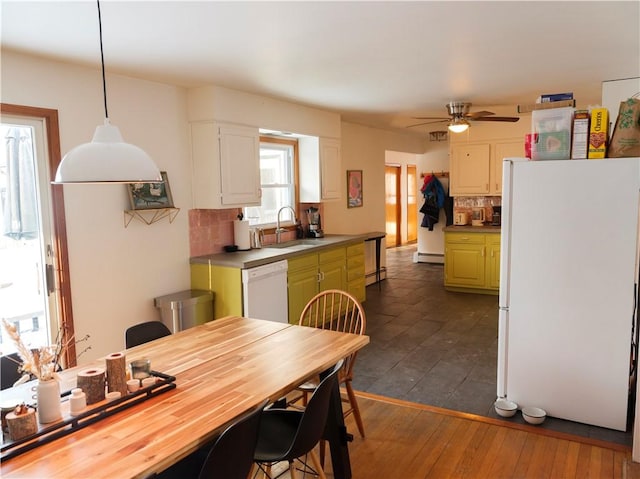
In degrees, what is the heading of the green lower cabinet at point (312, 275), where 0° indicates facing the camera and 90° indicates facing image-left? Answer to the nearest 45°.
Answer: approximately 315°

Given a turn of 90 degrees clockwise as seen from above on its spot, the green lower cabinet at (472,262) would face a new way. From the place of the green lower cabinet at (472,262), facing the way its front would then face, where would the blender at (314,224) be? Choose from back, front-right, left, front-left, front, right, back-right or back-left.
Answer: front-left

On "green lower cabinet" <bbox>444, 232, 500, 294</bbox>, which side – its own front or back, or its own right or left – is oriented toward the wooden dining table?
front

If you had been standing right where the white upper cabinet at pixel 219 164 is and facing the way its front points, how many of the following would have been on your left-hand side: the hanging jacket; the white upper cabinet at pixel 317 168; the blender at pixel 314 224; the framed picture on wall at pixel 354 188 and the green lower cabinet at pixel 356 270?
5

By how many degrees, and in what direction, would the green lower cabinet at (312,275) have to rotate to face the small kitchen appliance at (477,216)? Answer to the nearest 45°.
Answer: approximately 90° to its left

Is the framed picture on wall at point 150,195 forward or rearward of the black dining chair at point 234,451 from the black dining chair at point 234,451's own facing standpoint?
forward

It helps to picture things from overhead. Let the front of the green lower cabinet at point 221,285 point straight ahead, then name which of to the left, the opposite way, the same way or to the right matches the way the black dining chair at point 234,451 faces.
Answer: the opposite way

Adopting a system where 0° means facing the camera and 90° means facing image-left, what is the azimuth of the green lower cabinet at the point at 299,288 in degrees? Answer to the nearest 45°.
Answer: approximately 315°

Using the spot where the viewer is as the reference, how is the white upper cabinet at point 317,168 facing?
facing the viewer and to the right of the viewer

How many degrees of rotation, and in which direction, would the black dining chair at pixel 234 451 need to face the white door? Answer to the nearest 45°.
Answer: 0° — it already faces it
